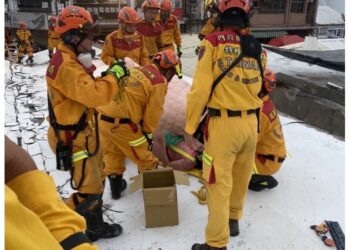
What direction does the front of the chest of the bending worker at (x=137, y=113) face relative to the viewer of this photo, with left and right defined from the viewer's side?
facing away from the viewer and to the right of the viewer

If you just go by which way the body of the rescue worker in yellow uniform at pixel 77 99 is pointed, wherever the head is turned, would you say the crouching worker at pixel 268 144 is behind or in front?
in front

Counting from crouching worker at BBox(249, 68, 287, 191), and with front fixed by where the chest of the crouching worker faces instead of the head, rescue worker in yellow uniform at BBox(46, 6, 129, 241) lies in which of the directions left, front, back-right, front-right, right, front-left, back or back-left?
left

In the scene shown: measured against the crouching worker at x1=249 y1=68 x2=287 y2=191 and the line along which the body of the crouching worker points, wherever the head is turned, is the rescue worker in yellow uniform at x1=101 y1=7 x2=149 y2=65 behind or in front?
in front

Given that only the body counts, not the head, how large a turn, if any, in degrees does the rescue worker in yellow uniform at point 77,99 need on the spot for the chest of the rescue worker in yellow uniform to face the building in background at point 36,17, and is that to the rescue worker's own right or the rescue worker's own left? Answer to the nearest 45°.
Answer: approximately 90° to the rescue worker's own left

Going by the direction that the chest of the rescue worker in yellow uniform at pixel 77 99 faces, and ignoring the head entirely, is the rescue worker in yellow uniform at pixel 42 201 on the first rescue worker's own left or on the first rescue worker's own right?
on the first rescue worker's own right

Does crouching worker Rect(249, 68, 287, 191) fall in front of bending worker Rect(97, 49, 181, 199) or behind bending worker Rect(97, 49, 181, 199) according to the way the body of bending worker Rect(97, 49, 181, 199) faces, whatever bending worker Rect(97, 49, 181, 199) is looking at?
in front

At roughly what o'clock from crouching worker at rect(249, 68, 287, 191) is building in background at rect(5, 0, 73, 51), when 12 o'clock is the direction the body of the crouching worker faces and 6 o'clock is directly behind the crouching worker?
The building in background is roughly at 12 o'clock from the crouching worker.

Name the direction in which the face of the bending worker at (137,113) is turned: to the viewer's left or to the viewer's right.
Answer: to the viewer's right

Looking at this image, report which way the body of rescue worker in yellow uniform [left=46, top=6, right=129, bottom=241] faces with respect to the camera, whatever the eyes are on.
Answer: to the viewer's right
